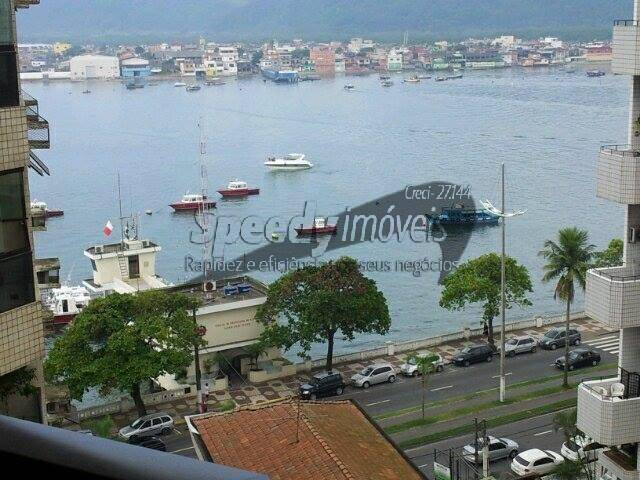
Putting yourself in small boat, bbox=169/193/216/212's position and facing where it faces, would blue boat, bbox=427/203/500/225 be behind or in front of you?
behind

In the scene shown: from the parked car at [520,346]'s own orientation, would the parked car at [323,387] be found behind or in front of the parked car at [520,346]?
in front

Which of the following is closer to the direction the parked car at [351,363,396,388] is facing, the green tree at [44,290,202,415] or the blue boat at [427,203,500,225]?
the green tree

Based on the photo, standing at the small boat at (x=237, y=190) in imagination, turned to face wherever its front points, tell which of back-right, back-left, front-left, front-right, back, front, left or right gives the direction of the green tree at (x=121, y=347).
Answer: left

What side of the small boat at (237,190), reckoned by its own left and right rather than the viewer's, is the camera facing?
left

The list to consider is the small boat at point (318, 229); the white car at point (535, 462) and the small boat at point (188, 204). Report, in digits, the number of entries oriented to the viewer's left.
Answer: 2

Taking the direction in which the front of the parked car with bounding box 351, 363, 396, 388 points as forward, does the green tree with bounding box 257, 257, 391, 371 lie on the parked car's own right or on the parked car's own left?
on the parked car's own right

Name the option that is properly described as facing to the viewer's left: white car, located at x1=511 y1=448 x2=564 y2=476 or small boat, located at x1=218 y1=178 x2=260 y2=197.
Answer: the small boat

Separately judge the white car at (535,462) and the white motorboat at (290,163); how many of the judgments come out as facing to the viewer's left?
1

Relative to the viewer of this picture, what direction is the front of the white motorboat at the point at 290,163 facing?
facing to the left of the viewer

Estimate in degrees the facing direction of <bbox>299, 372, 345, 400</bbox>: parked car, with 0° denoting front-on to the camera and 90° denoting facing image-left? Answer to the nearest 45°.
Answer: approximately 45°

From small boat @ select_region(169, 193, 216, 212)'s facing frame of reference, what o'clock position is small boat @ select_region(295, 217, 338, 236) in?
small boat @ select_region(295, 217, 338, 236) is roughly at 8 o'clock from small boat @ select_region(169, 193, 216, 212).

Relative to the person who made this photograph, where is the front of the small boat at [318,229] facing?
facing to the left of the viewer

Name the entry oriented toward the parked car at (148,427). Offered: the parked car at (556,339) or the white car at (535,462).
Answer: the parked car at (556,339)

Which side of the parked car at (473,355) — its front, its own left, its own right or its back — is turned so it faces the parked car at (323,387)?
front

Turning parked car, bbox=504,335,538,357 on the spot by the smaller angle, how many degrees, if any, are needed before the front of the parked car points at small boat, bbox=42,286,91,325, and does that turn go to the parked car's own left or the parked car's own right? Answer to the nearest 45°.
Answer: approximately 90° to the parked car's own right
